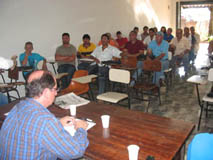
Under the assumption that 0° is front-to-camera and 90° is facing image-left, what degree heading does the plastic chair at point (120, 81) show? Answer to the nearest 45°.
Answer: approximately 45°

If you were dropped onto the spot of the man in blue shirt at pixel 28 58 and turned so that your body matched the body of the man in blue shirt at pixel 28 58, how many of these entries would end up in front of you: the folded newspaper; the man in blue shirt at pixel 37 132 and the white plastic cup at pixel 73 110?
3

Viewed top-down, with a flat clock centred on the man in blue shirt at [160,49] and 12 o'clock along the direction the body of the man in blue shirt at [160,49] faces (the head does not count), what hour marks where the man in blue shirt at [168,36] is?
the man in blue shirt at [168,36] is roughly at 6 o'clock from the man in blue shirt at [160,49].

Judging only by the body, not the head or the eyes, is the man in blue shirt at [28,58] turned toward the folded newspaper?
yes

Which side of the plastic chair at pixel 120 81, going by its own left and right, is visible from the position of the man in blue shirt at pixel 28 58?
right

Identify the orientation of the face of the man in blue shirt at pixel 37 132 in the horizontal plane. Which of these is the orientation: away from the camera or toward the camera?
away from the camera

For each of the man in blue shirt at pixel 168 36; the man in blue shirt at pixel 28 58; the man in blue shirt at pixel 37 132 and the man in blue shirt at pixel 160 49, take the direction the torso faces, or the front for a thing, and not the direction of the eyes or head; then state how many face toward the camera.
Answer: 3

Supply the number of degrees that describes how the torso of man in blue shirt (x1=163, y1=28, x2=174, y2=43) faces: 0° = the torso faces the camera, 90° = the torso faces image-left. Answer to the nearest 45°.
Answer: approximately 0°

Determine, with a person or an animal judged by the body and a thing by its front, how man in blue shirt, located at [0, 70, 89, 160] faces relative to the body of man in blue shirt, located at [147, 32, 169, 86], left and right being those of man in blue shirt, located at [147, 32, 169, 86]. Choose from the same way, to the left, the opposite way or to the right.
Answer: the opposite way

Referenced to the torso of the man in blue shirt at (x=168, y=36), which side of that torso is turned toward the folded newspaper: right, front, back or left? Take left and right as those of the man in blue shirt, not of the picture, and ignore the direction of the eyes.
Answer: front

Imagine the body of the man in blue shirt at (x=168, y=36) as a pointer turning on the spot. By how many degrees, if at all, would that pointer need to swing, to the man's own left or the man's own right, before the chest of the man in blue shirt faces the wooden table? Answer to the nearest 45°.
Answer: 0° — they already face it

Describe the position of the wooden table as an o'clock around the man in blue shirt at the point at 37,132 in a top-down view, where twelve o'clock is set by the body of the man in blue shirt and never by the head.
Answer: The wooden table is roughly at 1 o'clock from the man in blue shirt.

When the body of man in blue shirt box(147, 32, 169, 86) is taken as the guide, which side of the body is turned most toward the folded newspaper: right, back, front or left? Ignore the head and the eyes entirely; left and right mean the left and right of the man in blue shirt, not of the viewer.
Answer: front
